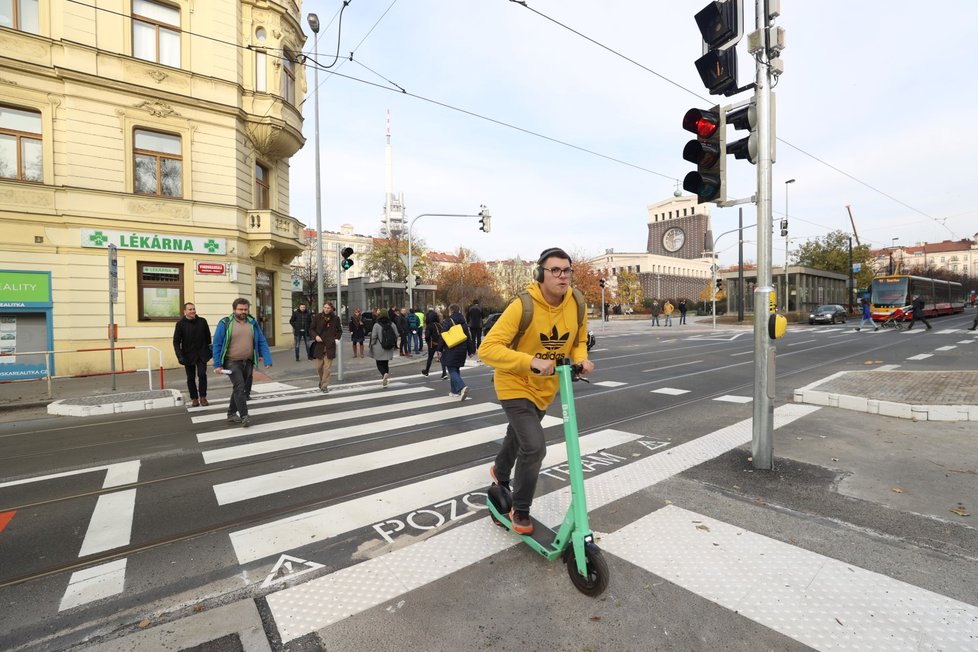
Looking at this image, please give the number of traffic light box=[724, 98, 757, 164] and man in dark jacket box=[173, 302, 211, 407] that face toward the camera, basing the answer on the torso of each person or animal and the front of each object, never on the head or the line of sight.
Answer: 1

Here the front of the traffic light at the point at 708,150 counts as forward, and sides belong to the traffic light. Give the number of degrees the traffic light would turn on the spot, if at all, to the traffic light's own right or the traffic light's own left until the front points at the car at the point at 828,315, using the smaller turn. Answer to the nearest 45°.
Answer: approximately 135° to the traffic light's own right

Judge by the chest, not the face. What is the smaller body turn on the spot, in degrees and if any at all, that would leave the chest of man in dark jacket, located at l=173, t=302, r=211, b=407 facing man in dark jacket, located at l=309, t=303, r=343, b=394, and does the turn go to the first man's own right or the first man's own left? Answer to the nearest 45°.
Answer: approximately 90° to the first man's own left

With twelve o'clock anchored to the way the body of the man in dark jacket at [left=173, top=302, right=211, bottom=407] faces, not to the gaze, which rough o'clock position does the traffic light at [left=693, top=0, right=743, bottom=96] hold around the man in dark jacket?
The traffic light is roughly at 11 o'clock from the man in dark jacket.

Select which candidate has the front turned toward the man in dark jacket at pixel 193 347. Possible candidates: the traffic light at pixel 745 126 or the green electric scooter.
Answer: the traffic light

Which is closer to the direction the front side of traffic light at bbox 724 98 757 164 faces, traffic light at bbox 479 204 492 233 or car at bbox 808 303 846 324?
the traffic light

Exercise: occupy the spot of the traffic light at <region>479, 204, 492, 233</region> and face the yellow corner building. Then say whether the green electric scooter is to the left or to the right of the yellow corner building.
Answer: left

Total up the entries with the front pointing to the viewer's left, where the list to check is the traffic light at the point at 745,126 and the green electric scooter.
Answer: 1

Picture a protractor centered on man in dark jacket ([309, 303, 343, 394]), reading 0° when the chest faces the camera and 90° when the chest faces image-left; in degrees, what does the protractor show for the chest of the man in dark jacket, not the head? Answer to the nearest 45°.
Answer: approximately 0°
